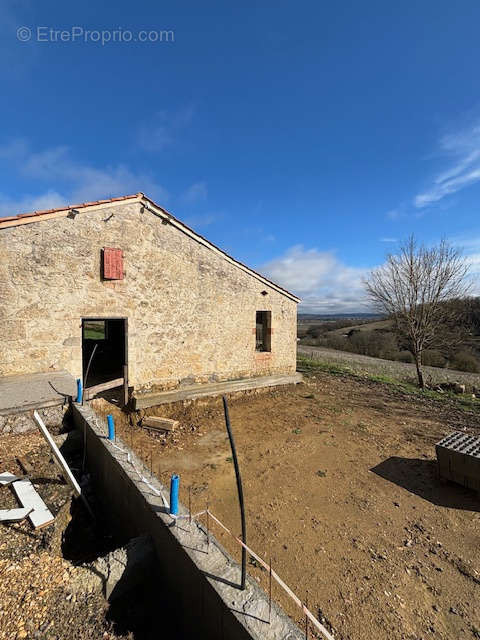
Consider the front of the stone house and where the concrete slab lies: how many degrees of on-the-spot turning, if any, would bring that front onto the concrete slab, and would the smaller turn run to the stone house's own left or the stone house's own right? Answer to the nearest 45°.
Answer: approximately 45° to the stone house's own right

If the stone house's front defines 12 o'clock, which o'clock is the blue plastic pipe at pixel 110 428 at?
The blue plastic pipe is roughly at 12 o'clock from the stone house.

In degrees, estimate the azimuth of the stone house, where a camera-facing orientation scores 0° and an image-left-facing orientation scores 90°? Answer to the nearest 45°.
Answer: approximately 0°

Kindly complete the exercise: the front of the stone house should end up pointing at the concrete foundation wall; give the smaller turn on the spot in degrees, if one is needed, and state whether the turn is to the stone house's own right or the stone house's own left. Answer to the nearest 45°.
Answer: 0° — it already faces it

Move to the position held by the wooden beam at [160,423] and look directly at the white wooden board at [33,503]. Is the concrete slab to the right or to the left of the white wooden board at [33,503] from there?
right
